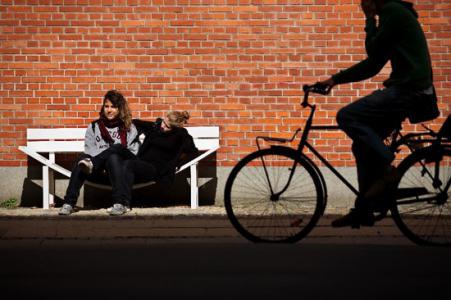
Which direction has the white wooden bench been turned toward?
toward the camera

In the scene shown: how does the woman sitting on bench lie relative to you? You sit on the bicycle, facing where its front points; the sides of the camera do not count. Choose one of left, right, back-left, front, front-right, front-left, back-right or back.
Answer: front-right

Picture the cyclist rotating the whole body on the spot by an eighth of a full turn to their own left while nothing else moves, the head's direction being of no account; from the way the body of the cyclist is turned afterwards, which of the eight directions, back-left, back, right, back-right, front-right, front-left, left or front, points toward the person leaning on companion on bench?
right

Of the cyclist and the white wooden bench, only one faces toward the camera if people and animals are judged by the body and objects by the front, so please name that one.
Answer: the white wooden bench

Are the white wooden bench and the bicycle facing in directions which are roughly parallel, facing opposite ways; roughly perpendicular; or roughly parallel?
roughly perpendicular

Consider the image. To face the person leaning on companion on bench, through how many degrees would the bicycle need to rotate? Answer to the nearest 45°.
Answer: approximately 45° to its right

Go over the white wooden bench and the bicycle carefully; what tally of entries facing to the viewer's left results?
1

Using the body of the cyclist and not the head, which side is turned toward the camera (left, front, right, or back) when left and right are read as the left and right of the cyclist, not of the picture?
left

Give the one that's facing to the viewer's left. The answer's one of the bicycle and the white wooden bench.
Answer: the bicycle

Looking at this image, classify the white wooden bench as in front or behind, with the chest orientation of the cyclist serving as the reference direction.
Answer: in front

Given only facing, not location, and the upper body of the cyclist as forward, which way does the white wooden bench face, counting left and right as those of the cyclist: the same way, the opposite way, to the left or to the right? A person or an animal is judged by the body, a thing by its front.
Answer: to the left

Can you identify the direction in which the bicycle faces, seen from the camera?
facing to the left of the viewer

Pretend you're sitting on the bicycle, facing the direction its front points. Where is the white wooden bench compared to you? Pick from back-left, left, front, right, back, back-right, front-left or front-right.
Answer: front-right
